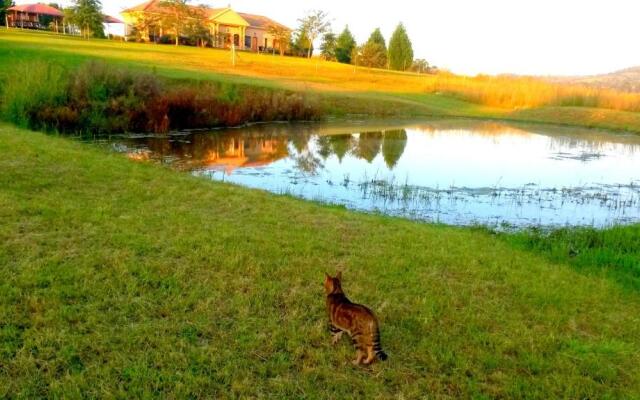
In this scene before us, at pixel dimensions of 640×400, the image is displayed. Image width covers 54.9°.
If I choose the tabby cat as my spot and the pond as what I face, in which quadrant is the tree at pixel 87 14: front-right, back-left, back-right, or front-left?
front-left

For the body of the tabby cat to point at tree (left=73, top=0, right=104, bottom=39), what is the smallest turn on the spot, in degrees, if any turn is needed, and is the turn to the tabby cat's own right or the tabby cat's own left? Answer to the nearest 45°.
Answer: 0° — it already faces it

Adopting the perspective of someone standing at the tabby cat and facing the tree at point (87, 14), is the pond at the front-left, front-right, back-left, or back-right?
front-right

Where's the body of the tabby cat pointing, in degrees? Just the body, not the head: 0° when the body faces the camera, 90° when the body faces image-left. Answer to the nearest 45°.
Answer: approximately 135°
